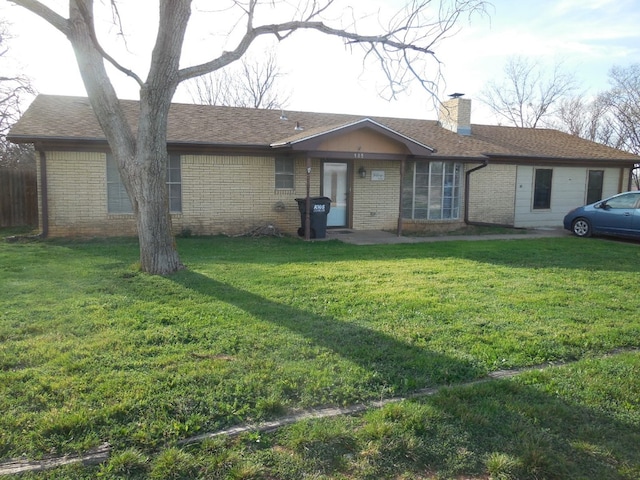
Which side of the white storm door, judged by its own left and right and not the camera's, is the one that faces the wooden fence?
right

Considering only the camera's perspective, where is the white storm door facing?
facing the viewer
